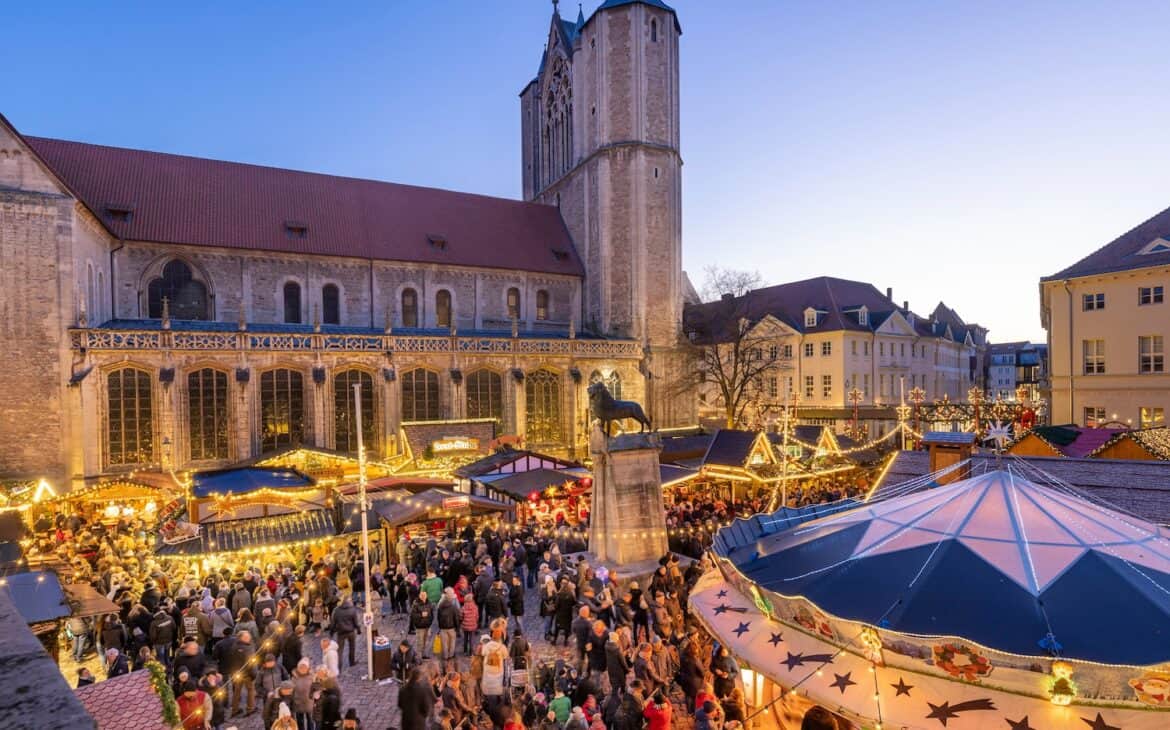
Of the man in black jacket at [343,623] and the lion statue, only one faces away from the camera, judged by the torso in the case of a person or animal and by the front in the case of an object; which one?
the man in black jacket

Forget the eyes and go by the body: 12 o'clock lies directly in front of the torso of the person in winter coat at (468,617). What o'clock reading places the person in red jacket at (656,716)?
The person in red jacket is roughly at 5 o'clock from the person in winter coat.

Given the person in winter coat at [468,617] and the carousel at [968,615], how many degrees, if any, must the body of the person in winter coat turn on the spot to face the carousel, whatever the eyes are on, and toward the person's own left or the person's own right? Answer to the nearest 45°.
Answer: approximately 135° to the person's own right

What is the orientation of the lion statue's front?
to the viewer's left

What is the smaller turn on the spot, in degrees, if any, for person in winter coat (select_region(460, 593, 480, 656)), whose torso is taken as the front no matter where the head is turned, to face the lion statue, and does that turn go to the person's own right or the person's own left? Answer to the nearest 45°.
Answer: approximately 45° to the person's own right

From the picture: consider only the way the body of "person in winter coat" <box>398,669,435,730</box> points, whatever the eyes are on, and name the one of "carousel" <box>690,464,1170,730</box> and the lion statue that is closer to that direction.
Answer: the lion statue

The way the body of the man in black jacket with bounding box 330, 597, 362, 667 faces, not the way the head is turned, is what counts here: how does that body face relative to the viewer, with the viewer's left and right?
facing away from the viewer

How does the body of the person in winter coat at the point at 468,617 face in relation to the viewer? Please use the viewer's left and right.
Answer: facing away from the viewer

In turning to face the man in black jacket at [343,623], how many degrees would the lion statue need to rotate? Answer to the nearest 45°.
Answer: approximately 45° to its left

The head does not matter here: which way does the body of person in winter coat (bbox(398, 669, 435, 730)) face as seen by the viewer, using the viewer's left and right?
facing away from the viewer
